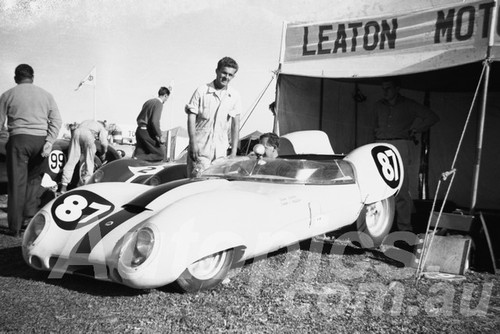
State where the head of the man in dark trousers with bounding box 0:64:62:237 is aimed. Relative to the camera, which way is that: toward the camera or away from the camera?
away from the camera

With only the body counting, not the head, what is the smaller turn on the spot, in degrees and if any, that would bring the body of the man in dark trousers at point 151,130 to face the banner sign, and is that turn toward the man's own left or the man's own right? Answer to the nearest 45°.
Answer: approximately 90° to the man's own right

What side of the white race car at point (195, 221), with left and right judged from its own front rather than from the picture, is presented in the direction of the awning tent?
back

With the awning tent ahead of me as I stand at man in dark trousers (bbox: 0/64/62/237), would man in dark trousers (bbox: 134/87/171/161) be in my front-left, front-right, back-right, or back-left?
front-left

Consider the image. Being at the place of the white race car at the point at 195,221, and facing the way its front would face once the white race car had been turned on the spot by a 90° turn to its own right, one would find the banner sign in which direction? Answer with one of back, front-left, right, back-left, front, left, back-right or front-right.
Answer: right

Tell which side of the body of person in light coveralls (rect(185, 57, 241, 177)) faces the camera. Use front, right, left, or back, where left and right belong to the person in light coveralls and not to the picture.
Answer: front

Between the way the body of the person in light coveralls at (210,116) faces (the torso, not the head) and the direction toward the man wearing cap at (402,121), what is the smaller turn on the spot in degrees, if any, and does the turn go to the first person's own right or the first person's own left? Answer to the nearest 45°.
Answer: approximately 90° to the first person's own left

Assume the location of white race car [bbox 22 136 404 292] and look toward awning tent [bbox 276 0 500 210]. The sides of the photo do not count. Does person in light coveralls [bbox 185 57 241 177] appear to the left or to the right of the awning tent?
left

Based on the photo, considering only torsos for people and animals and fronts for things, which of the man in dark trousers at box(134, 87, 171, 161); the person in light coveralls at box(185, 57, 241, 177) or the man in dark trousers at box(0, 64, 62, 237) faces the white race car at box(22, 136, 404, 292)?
the person in light coveralls
